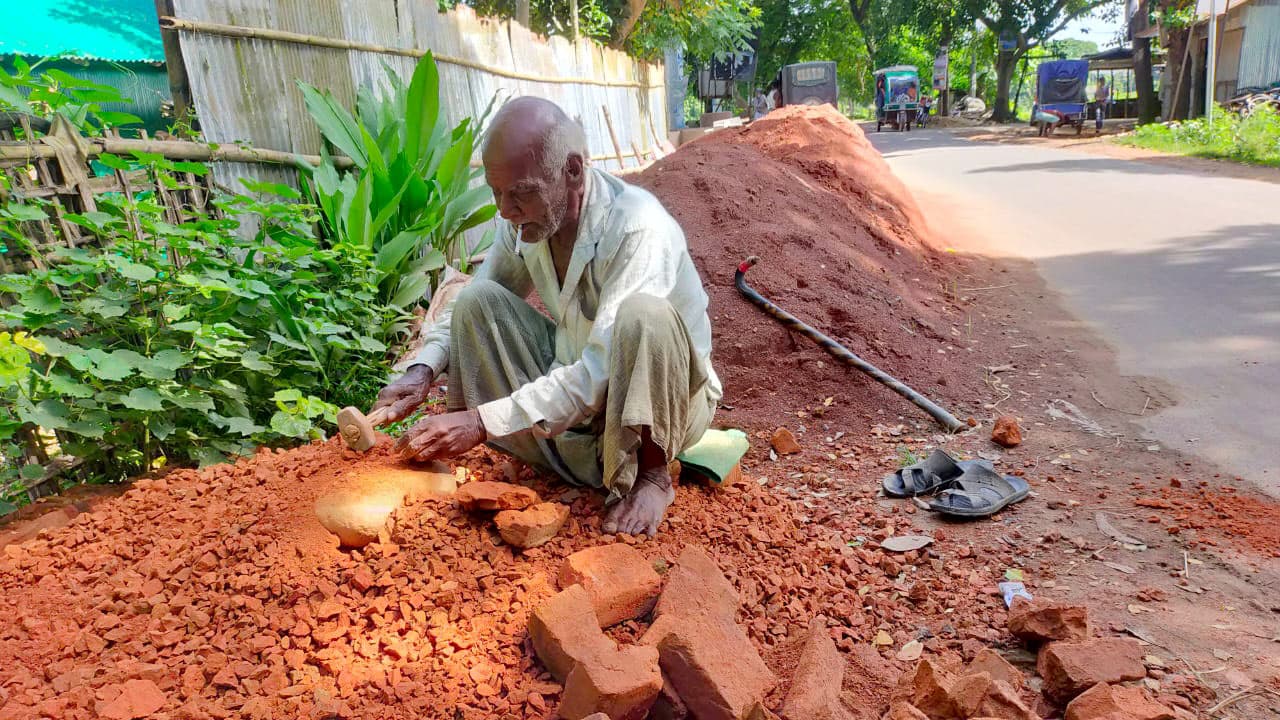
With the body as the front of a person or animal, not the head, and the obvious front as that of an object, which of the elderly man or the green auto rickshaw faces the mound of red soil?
the green auto rickshaw

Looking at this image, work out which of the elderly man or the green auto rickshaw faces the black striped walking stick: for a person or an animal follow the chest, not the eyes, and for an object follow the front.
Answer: the green auto rickshaw

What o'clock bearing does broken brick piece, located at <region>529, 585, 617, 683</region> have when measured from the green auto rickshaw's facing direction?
The broken brick piece is roughly at 12 o'clock from the green auto rickshaw.

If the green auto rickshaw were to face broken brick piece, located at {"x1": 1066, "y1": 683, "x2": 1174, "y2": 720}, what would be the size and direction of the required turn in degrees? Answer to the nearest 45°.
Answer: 0° — it already faces it

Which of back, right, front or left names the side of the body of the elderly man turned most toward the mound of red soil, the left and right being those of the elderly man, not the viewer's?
back

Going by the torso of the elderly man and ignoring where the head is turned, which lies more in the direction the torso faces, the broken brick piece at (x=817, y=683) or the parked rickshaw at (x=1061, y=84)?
the broken brick piece

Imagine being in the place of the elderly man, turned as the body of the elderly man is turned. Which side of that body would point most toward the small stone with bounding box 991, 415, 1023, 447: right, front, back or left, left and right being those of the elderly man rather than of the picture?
back
